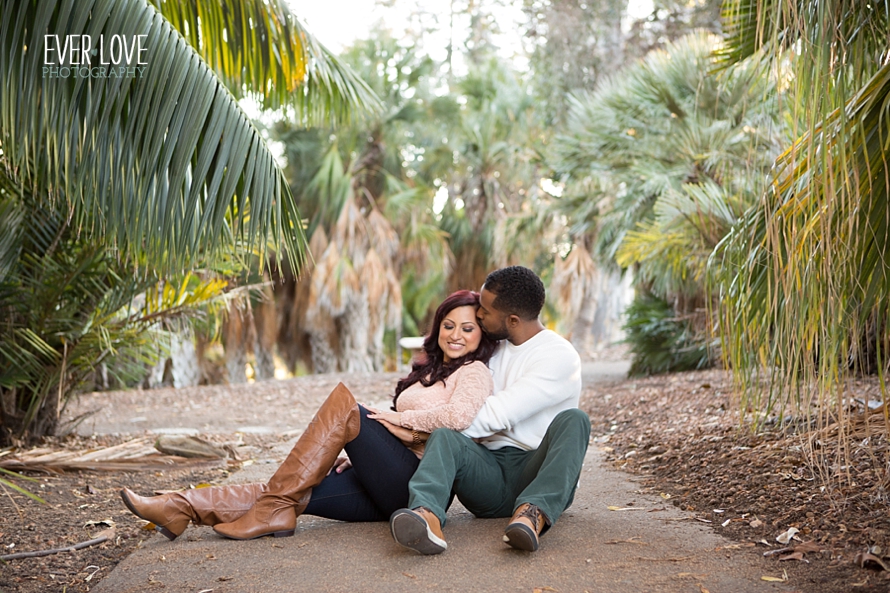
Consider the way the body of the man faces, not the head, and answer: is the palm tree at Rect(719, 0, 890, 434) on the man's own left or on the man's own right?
on the man's own left

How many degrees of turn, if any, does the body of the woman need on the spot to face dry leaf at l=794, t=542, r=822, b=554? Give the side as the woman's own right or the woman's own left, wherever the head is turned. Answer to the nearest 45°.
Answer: approximately 135° to the woman's own left

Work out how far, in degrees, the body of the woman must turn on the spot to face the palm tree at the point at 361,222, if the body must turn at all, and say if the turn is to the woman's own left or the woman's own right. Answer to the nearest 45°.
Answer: approximately 90° to the woman's own right

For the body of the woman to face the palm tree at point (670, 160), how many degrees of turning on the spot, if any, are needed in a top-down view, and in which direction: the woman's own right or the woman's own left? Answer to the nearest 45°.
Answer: approximately 135° to the woman's own right

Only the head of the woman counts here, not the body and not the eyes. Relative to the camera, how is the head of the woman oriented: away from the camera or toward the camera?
toward the camera

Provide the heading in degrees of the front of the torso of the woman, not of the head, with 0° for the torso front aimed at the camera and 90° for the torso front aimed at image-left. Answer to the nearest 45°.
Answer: approximately 90°

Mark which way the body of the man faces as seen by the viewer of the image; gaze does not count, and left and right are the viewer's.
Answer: facing the viewer and to the left of the viewer

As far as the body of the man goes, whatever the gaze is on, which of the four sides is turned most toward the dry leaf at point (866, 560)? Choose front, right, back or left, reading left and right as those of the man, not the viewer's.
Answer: left

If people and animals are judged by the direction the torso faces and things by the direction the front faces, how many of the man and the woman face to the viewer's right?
0

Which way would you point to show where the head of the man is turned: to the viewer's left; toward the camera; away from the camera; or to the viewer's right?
to the viewer's left

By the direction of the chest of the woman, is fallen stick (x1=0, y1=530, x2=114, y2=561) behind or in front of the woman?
in front
